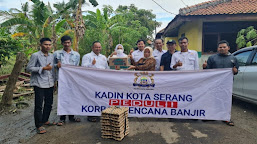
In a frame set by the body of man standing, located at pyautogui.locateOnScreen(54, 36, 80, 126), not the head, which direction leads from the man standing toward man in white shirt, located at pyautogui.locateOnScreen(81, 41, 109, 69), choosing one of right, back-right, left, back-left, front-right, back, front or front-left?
left

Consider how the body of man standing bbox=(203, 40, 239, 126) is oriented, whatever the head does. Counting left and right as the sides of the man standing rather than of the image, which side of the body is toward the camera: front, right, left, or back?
front

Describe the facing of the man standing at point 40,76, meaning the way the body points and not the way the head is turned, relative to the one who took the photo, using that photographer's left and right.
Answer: facing the viewer and to the right of the viewer

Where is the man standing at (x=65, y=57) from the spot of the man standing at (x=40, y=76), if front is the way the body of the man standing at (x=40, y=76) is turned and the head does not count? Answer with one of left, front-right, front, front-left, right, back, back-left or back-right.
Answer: left

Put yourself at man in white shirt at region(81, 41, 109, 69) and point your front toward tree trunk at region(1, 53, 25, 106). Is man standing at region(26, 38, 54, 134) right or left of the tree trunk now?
left

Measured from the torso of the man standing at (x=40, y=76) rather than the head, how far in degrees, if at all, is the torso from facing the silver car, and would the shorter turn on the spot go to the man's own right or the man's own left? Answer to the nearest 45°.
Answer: approximately 45° to the man's own left

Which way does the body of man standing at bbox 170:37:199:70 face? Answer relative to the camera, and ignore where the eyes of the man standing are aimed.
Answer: toward the camera

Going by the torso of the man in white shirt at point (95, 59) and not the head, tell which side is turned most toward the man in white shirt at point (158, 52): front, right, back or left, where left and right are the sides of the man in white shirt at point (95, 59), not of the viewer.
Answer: left

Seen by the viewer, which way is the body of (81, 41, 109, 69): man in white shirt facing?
toward the camera

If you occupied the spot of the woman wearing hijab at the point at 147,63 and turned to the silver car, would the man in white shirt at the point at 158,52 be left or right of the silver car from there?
left

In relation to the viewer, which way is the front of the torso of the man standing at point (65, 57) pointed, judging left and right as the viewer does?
facing the viewer
